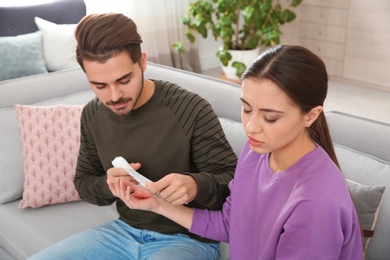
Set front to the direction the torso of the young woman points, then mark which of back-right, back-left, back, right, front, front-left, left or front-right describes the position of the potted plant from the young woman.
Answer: back-right

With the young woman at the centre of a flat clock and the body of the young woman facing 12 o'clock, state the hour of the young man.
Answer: The young man is roughly at 3 o'clock from the young woman.

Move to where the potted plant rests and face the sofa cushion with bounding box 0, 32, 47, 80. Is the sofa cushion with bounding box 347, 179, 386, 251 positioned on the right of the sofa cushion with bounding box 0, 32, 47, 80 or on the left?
left

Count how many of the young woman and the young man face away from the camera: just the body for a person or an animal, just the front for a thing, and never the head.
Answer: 0

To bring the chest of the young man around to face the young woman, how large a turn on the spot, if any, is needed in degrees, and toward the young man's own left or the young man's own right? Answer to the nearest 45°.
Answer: approximately 90° to the young man's own left

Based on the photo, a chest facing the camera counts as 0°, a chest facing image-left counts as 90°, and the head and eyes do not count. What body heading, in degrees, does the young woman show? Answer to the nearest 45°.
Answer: approximately 45°

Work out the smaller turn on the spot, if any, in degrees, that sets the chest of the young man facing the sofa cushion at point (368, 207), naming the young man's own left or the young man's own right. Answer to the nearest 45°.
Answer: approximately 135° to the young man's own left

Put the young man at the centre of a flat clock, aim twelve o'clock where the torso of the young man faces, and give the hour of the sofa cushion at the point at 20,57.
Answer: The sofa cushion is roughly at 4 o'clock from the young man.

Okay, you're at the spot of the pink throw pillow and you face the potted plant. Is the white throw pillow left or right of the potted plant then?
left

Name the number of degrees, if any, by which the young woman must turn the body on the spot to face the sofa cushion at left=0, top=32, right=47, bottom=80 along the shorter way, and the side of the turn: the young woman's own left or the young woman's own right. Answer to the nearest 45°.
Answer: approximately 90° to the young woman's own right

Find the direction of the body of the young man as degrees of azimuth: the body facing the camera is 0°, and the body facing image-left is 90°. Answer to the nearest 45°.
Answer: approximately 45°
